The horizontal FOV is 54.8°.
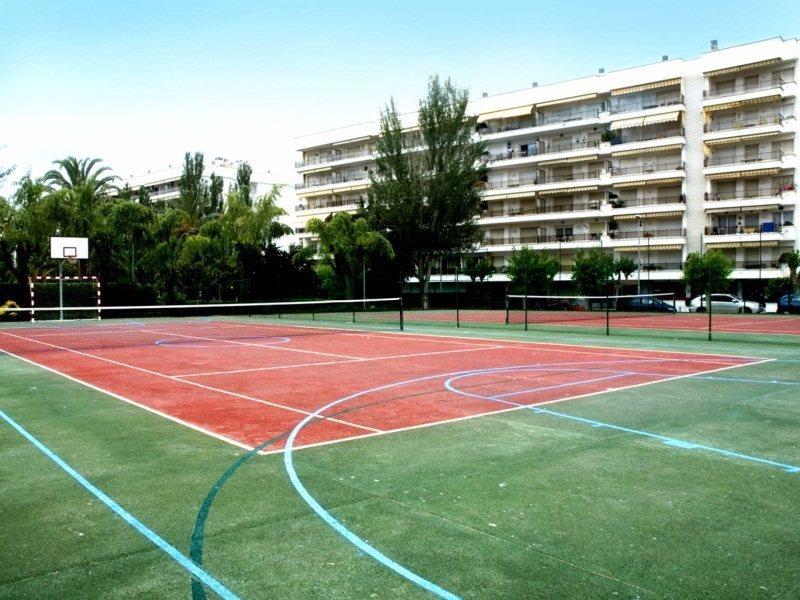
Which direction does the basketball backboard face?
toward the camera

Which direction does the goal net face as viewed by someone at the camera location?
facing the viewer

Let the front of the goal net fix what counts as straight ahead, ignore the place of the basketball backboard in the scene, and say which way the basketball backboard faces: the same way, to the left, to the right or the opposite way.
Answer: the same way

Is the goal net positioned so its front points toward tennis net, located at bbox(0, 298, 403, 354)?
yes

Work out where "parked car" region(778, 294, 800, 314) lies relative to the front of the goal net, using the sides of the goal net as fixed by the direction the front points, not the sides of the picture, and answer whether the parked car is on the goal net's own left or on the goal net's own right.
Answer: on the goal net's own left

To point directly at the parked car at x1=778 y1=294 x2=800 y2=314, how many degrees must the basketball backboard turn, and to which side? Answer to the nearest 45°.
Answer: approximately 90° to its left

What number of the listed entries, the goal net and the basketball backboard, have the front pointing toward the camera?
2

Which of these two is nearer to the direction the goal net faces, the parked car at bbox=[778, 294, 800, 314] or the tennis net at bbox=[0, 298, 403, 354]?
the tennis net

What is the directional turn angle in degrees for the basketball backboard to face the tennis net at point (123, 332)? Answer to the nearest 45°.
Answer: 0° — it already faces it
